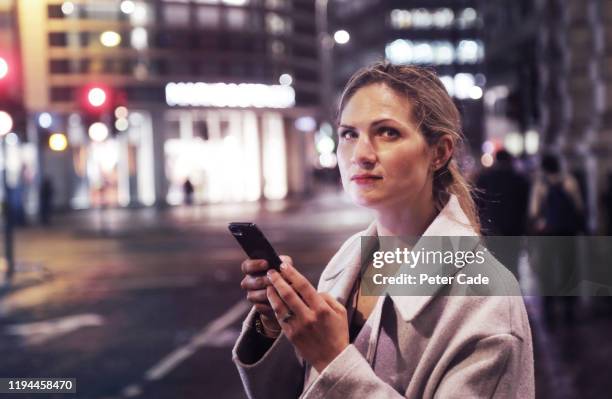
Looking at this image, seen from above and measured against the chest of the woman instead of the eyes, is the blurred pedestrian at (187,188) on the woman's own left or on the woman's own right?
on the woman's own right

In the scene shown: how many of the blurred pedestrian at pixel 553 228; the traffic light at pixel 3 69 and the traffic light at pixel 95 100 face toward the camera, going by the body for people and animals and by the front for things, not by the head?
2

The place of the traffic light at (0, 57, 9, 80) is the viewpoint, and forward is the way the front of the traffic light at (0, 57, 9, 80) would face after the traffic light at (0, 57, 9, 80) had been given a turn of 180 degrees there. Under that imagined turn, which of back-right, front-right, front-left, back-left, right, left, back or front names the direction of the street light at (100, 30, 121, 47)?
front

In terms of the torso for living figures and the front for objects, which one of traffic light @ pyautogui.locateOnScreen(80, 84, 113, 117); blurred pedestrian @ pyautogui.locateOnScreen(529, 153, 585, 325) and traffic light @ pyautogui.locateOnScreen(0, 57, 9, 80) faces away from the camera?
the blurred pedestrian

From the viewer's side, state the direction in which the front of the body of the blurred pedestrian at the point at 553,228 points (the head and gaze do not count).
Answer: away from the camera

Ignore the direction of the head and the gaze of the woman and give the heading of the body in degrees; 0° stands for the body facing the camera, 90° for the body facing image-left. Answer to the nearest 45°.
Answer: approximately 45°

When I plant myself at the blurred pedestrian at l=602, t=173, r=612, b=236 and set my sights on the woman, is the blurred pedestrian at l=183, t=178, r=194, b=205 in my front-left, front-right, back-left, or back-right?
back-right

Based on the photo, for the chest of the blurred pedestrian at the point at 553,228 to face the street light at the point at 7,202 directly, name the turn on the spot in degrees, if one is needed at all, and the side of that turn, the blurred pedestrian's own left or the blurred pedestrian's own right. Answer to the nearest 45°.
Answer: approximately 90° to the blurred pedestrian's own left
